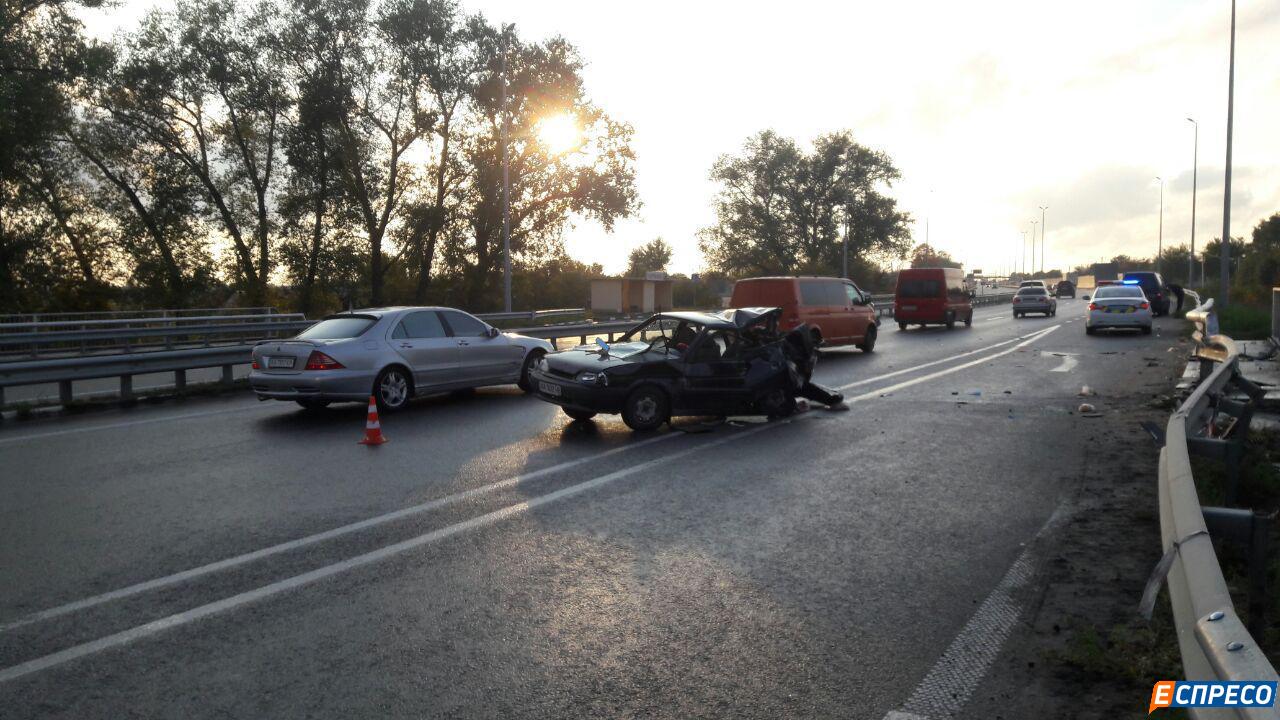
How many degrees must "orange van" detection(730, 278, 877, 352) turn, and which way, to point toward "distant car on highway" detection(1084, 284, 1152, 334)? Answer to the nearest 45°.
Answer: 0° — it already faces it

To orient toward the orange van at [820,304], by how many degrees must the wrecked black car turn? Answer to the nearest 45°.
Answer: approximately 135° to its right

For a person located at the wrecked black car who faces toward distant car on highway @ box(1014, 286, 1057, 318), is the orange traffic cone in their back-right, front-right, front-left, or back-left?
back-left

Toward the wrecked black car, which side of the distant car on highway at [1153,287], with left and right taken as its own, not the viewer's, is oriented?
back

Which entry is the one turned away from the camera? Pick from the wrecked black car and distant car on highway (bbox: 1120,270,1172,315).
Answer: the distant car on highway

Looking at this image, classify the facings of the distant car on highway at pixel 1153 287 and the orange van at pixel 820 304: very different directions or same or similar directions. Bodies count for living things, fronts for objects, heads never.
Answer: same or similar directions

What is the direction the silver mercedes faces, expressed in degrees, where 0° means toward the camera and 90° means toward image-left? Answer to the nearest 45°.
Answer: approximately 225°

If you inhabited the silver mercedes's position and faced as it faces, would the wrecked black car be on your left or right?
on your right

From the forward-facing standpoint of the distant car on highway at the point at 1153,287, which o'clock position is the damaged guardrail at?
The damaged guardrail is roughly at 6 o'clock from the distant car on highway.

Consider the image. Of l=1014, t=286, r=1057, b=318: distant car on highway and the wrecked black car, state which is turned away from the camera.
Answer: the distant car on highway

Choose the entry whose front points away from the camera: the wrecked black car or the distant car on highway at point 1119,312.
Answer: the distant car on highway

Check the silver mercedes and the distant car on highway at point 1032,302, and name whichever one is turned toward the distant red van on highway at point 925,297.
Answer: the silver mercedes

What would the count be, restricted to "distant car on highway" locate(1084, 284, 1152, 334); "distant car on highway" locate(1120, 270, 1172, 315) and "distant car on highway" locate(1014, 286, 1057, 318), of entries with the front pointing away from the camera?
3

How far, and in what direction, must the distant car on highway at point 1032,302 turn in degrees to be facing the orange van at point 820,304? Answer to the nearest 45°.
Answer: approximately 180°

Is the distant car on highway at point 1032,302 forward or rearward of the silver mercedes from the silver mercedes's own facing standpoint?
forward

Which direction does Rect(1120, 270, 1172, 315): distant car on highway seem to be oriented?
away from the camera

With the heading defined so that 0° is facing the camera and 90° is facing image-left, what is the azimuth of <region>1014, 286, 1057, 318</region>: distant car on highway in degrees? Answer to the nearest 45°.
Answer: approximately 180°

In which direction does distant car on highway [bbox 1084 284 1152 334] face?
away from the camera
